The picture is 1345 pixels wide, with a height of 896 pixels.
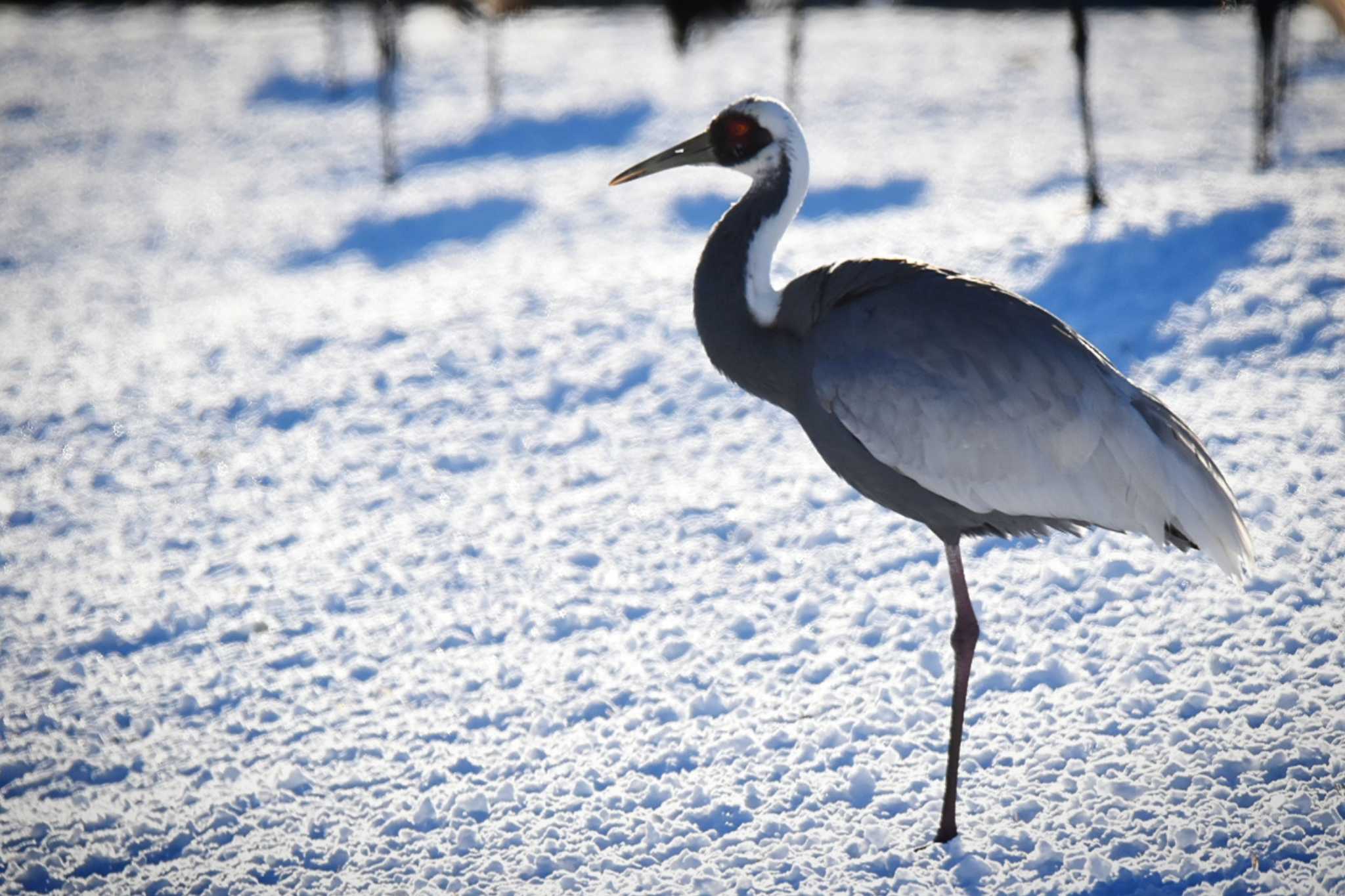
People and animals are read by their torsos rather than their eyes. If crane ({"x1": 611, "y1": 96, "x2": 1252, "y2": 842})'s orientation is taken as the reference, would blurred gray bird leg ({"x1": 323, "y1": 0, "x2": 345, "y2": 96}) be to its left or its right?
on its right

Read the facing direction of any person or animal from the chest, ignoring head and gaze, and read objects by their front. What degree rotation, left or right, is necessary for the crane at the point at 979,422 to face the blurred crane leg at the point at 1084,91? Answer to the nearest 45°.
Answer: approximately 90° to its right

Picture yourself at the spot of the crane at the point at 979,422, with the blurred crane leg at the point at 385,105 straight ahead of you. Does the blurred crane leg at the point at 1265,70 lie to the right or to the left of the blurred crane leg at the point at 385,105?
right

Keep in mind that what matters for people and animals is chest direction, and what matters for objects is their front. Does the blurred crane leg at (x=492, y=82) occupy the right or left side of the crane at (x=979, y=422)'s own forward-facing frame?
on its right

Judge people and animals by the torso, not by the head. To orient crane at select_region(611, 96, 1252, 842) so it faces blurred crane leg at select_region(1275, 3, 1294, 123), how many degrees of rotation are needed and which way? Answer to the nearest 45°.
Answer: approximately 90° to its right

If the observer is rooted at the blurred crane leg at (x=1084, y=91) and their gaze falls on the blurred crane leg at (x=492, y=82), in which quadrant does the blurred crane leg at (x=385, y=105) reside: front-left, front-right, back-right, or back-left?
front-left

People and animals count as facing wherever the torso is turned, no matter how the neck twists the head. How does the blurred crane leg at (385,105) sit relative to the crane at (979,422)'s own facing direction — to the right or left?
on its right

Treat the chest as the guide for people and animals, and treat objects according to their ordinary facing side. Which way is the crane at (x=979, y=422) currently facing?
to the viewer's left

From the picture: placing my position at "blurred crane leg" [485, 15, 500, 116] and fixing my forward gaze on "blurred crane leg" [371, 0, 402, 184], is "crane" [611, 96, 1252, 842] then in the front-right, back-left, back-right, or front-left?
front-left

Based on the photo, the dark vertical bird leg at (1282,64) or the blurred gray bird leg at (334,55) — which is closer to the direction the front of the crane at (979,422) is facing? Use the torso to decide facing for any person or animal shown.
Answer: the blurred gray bird leg

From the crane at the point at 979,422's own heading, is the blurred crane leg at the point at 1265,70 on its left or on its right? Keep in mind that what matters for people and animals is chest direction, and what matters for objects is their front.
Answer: on its right
